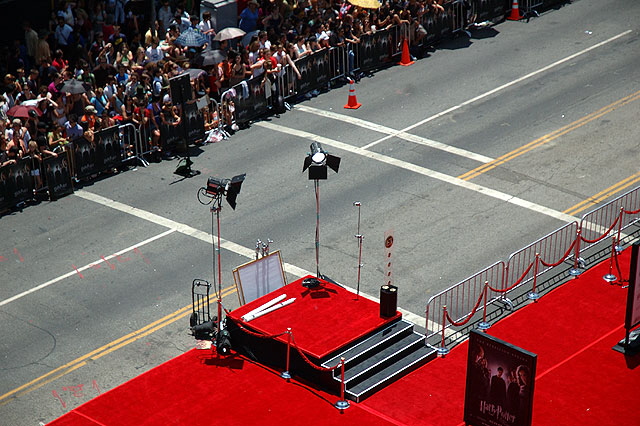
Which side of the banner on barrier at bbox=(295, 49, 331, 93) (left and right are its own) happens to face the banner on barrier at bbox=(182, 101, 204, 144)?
right

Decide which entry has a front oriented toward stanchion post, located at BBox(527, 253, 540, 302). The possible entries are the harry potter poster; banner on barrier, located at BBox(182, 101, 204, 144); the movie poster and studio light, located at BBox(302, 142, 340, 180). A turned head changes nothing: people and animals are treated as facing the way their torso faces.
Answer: the banner on barrier

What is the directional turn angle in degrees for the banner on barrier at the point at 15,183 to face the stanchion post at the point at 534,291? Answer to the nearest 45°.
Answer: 0° — it already faces it

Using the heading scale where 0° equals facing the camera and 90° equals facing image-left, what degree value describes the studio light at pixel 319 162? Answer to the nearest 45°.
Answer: approximately 0°
